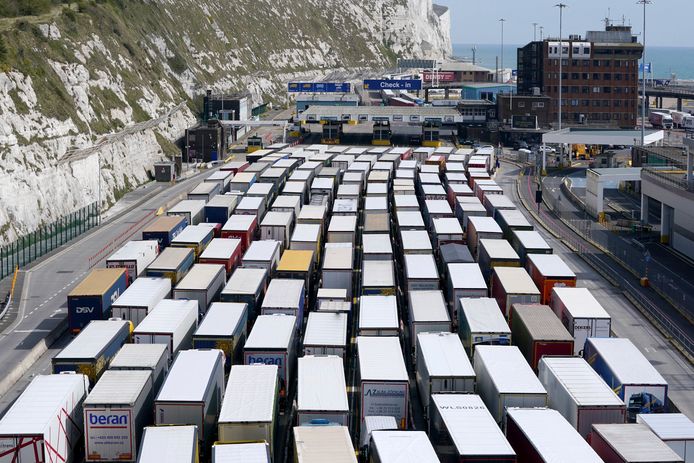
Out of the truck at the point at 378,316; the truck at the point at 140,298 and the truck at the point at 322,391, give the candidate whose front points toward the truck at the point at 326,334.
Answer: the truck at the point at 322,391

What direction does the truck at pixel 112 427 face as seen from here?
away from the camera

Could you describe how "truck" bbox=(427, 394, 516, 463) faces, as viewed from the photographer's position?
facing away from the viewer

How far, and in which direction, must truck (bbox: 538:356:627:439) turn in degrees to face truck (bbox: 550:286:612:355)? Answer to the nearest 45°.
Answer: approximately 45° to its right

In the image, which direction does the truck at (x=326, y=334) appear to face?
away from the camera

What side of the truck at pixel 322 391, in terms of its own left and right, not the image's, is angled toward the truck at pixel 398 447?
back

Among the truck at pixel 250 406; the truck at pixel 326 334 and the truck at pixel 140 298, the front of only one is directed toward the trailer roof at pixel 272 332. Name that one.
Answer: the truck at pixel 250 406

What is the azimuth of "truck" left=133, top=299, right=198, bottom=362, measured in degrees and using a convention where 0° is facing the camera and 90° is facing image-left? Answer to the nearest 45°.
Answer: approximately 225°

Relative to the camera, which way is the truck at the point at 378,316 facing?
away from the camera

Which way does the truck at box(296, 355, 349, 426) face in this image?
away from the camera

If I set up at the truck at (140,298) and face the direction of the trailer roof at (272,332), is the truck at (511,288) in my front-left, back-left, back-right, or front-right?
front-left

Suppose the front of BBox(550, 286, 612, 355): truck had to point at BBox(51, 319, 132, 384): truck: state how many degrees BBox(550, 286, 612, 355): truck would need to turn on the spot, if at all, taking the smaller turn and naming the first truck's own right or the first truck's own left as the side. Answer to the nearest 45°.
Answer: approximately 90° to the first truck's own left

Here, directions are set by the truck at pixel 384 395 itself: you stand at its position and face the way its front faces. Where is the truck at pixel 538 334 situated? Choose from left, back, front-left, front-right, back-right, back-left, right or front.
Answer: front-right
